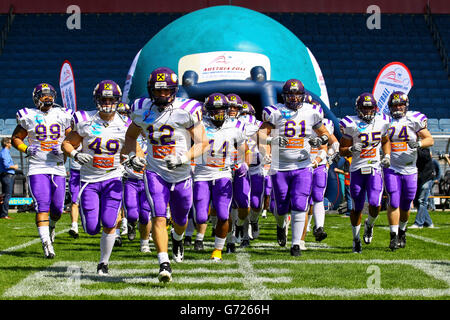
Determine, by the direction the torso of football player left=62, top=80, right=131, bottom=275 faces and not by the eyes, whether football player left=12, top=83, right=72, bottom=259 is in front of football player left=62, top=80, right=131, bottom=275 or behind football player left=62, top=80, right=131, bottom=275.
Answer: behind

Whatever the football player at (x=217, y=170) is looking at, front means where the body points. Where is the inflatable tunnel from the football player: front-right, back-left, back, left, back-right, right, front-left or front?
back

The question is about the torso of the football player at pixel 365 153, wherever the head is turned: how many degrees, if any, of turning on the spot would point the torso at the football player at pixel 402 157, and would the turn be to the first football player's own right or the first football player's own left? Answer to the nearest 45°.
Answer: approximately 135° to the first football player's own left

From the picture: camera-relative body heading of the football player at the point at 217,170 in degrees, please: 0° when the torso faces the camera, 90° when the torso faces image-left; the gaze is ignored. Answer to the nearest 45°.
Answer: approximately 0°

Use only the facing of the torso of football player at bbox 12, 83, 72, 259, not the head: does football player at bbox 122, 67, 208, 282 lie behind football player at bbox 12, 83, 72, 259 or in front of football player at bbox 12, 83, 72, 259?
in front

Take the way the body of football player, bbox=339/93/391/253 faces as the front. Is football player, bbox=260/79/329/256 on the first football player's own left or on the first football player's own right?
on the first football player's own right

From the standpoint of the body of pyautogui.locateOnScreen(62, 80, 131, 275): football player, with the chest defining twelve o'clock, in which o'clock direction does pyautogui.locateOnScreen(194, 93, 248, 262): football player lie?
pyautogui.locateOnScreen(194, 93, 248, 262): football player is roughly at 8 o'clock from pyautogui.locateOnScreen(62, 80, 131, 275): football player.

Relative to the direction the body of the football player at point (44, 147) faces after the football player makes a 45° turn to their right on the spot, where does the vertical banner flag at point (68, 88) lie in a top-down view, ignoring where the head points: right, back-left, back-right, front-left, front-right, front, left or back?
back-right

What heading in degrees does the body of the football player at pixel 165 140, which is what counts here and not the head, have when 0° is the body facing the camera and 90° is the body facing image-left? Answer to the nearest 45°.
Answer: approximately 0°
